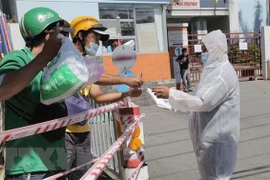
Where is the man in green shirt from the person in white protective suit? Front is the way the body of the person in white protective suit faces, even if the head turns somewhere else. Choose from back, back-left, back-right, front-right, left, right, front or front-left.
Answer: front-left

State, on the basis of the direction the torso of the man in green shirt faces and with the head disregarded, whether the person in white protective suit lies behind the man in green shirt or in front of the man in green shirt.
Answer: in front

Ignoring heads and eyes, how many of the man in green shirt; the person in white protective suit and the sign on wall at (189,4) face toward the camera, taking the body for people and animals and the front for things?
1

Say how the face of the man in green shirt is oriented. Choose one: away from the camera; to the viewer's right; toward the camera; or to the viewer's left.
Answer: to the viewer's right

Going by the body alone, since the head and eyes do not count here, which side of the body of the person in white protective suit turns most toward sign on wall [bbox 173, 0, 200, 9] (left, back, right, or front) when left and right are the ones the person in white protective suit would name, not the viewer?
right

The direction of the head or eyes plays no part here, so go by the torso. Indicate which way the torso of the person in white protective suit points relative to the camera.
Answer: to the viewer's left

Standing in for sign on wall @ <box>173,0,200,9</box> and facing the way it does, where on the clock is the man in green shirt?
The man in green shirt is roughly at 12 o'clock from the sign on wall.

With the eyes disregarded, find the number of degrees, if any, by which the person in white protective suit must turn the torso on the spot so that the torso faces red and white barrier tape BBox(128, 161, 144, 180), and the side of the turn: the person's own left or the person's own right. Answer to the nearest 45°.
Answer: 0° — they already face it

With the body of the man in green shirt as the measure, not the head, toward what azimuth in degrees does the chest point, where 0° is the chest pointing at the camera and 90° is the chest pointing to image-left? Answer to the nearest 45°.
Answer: approximately 270°
